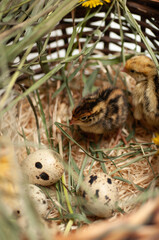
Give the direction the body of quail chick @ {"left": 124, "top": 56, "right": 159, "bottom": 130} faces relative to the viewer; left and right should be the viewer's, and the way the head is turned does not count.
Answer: facing to the left of the viewer

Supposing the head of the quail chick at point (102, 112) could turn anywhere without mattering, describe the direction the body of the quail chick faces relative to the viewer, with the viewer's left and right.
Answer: facing to the left of the viewer

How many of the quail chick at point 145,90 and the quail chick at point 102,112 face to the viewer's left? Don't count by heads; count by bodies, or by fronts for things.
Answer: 2
